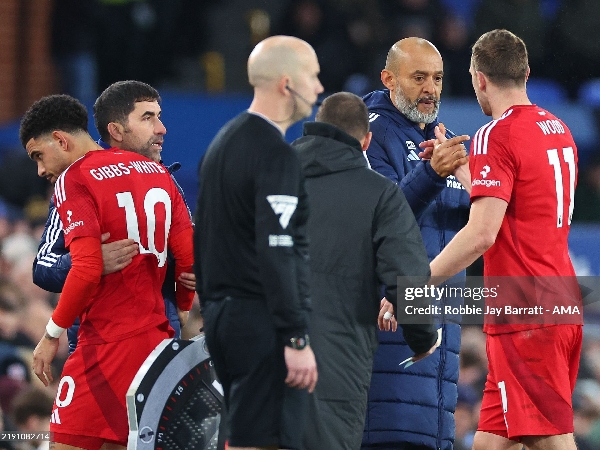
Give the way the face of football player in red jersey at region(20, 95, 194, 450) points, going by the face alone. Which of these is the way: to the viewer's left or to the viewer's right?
to the viewer's left

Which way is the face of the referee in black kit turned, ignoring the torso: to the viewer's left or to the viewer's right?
to the viewer's right

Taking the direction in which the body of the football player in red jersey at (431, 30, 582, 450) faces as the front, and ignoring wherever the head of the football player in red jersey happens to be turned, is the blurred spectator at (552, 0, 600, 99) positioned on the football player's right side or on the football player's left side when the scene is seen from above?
on the football player's right side

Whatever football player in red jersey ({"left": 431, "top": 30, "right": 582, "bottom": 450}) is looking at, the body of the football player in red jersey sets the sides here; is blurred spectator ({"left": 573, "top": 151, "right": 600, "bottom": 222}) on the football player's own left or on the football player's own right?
on the football player's own right

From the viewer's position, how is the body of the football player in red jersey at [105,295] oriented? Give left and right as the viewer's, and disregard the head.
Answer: facing away from the viewer and to the left of the viewer

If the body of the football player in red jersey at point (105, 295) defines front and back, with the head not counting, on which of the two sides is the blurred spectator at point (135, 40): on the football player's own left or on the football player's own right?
on the football player's own right
